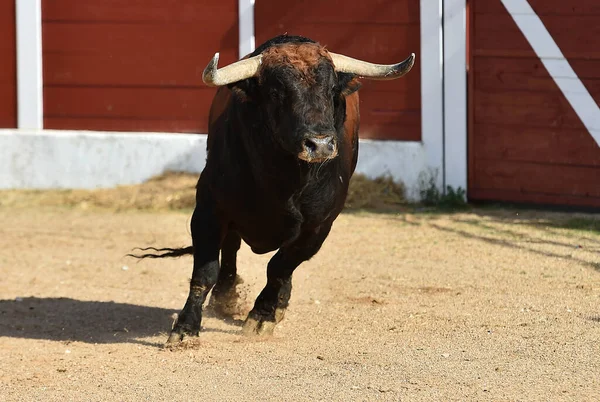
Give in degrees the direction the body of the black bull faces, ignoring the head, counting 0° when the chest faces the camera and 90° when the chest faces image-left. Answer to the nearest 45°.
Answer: approximately 0°

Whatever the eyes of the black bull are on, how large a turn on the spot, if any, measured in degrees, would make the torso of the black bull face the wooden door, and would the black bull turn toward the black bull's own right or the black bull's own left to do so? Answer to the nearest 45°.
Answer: approximately 135° to the black bull's own left

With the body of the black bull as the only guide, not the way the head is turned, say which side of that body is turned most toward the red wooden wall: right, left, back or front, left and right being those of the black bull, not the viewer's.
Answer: back
